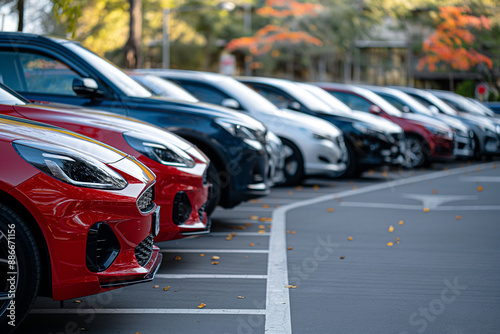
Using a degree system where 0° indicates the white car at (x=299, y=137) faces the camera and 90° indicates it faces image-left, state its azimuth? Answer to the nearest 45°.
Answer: approximately 315°

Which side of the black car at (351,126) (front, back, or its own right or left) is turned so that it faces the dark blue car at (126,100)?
right

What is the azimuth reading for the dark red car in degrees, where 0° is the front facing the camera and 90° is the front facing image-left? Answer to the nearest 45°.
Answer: approximately 315°

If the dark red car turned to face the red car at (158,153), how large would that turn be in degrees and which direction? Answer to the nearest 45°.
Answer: approximately 45° to its right

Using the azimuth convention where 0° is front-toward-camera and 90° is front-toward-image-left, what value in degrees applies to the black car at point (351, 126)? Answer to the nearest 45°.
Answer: approximately 315°

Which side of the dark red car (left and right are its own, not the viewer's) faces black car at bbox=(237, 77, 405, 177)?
right

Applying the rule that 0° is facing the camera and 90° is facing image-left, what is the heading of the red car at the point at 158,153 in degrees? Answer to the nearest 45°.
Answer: approximately 315°
